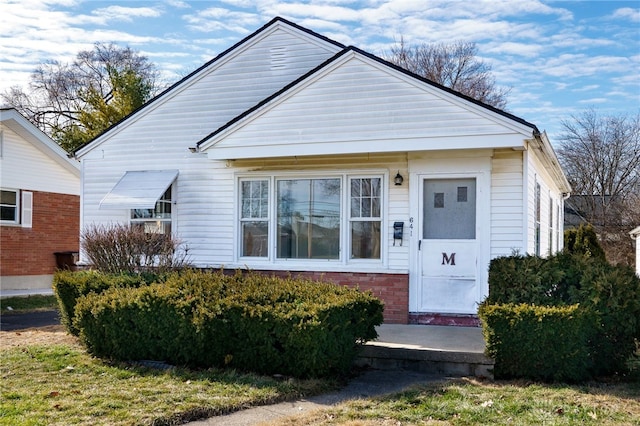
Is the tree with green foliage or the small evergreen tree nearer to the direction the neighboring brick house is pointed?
the small evergreen tree

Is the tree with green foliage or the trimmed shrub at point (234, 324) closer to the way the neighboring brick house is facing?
the trimmed shrub

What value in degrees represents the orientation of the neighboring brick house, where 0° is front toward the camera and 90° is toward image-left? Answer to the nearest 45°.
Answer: approximately 0°

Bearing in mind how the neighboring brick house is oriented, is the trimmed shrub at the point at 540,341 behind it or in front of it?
in front

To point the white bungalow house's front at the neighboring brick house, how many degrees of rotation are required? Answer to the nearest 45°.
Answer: approximately 135° to its right

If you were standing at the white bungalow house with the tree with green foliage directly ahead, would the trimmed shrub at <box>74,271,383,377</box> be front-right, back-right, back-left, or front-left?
back-left

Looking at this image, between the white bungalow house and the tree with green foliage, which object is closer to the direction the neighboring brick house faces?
the white bungalow house

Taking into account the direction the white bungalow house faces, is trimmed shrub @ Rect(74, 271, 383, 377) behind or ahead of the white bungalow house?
ahead

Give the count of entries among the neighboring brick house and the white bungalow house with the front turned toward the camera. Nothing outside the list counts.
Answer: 2

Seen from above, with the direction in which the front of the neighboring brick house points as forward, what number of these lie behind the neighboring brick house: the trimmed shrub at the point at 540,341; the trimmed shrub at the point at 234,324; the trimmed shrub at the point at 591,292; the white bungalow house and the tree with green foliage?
1

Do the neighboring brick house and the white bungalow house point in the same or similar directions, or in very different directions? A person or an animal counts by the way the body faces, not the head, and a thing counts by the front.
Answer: same or similar directions

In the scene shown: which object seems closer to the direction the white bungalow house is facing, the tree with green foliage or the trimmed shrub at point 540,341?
the trimmed shrub

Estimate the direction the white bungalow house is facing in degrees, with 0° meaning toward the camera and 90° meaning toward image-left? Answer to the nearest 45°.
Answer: approximately 0°
